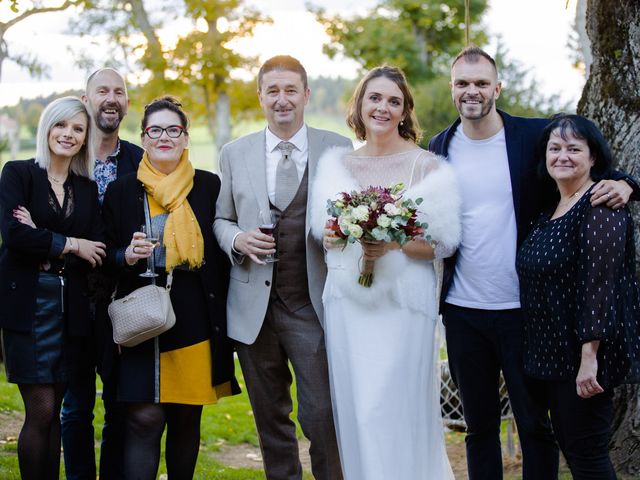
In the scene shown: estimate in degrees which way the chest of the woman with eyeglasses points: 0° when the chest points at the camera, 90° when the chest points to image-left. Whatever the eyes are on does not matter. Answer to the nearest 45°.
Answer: approximately 0°

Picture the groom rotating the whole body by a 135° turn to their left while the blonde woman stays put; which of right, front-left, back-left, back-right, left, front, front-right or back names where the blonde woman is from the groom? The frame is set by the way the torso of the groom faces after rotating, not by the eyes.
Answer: back-left

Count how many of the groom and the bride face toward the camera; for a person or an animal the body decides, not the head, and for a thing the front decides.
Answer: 2

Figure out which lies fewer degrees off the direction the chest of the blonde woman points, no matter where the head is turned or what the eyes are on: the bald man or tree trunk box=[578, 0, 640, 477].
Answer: the tree trunk

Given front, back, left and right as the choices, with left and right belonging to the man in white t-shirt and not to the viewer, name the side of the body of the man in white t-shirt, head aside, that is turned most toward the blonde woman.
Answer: right

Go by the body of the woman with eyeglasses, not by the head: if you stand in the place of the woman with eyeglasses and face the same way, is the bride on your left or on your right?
on your left

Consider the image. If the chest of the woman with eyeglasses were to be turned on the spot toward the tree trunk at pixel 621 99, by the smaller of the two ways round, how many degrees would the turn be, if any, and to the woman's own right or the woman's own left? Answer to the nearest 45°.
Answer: approximately 90° to the woman's own left

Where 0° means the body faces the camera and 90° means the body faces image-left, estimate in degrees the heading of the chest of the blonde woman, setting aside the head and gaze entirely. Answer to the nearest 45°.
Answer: approximately 315°
